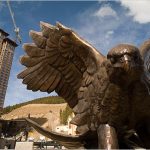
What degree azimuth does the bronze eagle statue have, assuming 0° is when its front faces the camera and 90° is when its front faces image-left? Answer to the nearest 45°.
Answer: approximately 0°

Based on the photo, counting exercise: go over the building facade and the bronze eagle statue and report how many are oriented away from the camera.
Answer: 0

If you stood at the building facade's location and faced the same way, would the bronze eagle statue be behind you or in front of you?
in front

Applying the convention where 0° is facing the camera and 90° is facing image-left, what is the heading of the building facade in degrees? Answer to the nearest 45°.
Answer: approximately 315°
